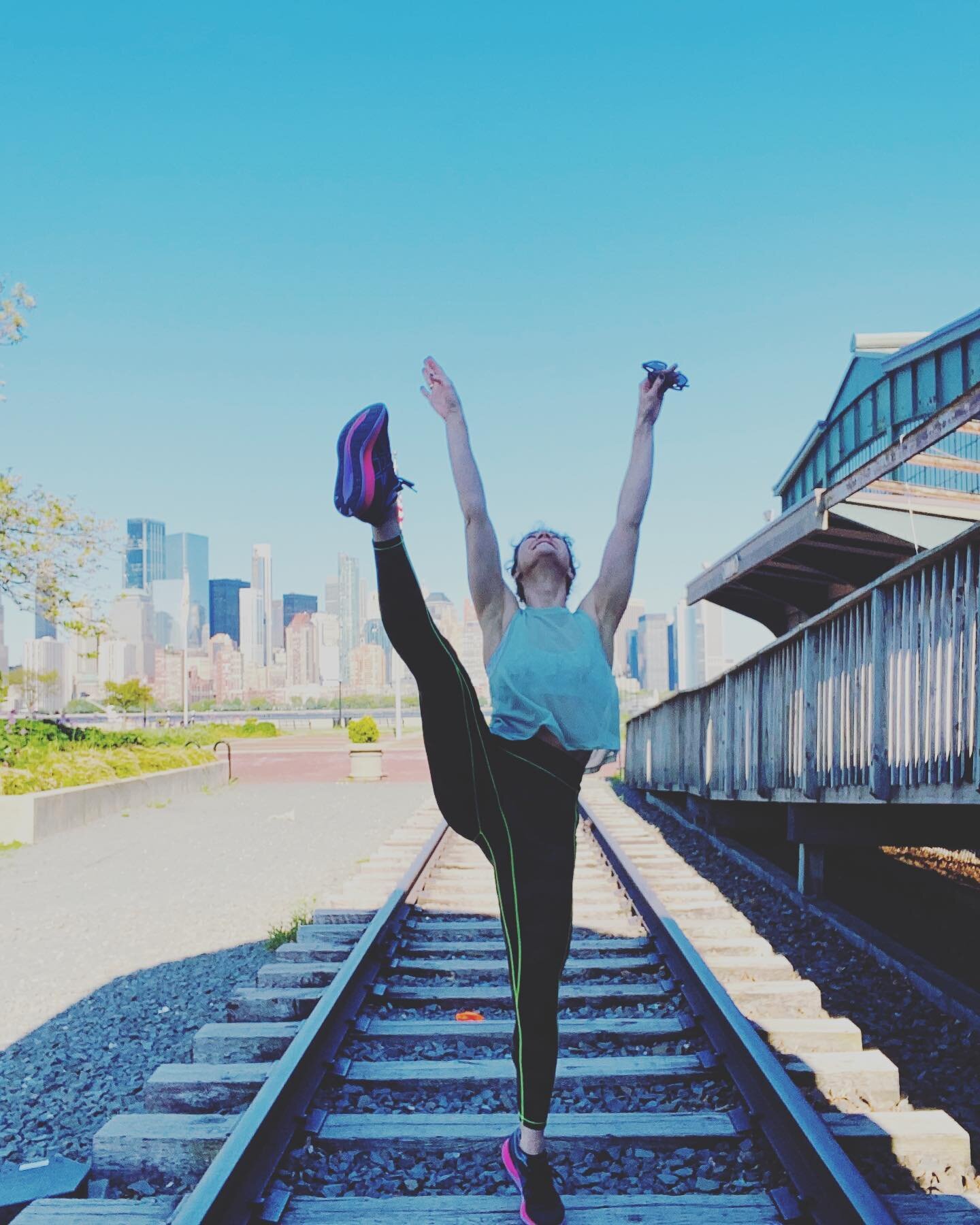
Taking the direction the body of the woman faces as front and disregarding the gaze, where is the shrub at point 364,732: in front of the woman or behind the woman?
behind

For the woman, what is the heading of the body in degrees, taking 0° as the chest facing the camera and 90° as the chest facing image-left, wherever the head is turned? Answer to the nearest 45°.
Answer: approximately 0°

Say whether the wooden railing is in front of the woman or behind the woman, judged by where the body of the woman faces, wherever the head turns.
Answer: behind

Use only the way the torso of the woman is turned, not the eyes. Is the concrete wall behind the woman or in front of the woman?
behind

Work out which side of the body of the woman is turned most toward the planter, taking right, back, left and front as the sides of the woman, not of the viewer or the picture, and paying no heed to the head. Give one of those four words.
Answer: back

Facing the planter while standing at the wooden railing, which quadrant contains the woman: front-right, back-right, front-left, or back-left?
back-left
